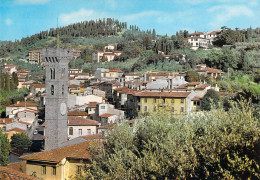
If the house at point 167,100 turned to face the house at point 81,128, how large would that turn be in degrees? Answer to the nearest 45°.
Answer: approximately 45° to its right

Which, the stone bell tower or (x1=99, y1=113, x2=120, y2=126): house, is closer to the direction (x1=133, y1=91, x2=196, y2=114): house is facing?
the stone bell tower

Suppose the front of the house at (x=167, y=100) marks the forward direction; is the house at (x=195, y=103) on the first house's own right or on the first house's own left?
on the first house's own left

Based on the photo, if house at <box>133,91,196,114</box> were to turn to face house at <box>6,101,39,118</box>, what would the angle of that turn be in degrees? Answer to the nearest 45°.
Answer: approximately 135° to its right

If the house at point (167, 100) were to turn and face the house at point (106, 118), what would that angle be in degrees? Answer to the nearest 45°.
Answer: approximately 90° to its right

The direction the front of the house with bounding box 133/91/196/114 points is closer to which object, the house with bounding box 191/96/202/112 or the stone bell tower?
the stone bell tower

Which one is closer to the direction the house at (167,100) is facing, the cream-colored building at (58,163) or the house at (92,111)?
the cream-colored building

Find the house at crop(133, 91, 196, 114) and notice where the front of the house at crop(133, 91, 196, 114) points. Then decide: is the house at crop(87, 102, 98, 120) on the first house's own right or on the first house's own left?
on the first house's own right

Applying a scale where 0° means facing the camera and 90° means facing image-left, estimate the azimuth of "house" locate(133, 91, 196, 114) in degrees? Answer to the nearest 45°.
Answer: approximately 0°
